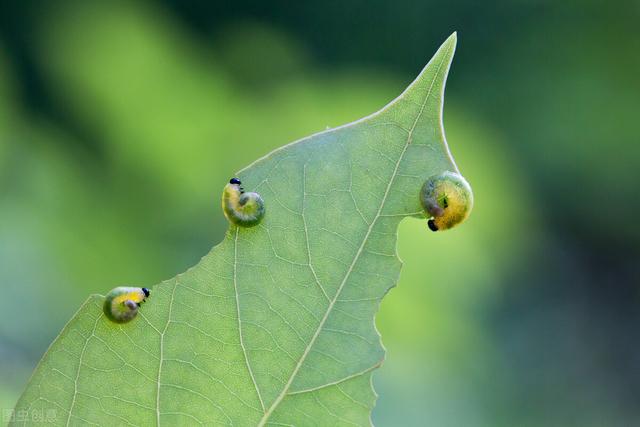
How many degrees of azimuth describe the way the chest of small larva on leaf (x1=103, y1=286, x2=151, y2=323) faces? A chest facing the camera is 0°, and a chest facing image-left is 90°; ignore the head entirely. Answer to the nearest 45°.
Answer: approximately 270°
